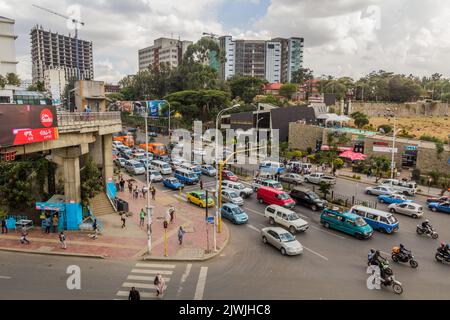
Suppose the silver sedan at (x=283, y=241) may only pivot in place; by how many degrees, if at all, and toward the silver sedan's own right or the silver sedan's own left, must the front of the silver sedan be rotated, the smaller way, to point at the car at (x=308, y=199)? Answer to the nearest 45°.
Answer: approximately 135° to the silver sedan's own left

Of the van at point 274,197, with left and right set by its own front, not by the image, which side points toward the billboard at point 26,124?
right

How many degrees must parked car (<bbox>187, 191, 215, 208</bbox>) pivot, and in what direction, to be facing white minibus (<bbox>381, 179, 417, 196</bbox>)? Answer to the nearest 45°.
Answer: approximately 45° to its left

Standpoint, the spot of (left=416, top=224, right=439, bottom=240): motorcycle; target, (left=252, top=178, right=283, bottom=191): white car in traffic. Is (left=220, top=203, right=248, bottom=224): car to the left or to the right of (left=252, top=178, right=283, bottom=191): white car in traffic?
left

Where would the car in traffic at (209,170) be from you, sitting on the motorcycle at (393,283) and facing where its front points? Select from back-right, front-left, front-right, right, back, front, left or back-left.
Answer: back
